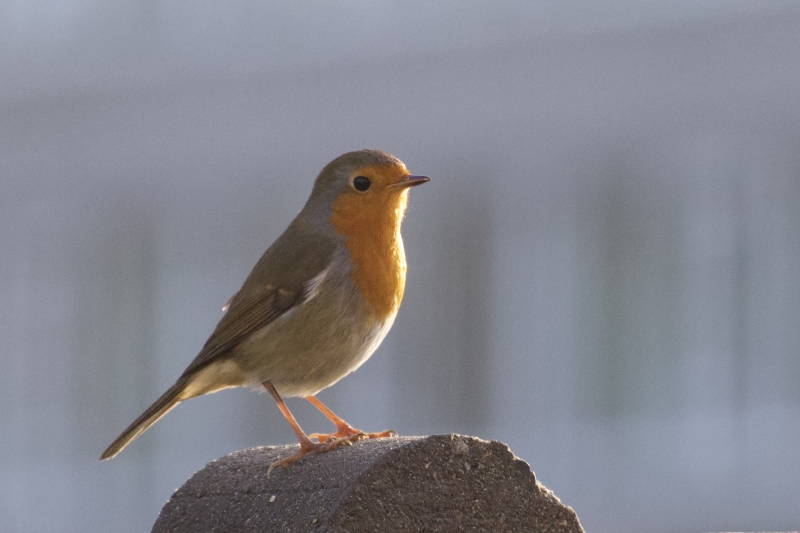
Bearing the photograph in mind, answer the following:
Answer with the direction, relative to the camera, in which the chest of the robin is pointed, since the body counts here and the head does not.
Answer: to the viewer's right
